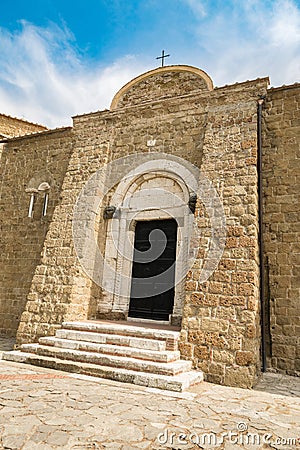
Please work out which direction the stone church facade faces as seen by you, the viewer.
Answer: facing the viewer and to the left of the viewer

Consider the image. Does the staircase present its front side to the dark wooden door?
no

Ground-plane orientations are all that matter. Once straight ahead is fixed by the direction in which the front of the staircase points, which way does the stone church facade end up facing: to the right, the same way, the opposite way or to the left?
the same way
